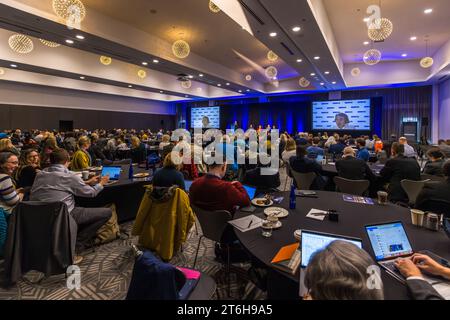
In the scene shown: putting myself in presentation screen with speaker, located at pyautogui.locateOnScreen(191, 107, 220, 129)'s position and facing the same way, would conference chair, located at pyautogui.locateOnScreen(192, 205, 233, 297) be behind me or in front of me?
in front

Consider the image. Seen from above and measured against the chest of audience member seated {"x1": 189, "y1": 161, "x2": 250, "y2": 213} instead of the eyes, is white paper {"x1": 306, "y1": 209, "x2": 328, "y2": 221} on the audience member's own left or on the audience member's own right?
on the audience member's own right

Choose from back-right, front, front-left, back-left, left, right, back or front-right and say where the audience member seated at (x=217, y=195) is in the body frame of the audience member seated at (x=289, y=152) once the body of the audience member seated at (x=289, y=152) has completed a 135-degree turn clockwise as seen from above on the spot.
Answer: front-right

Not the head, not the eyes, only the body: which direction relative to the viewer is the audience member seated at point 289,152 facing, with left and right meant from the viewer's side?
facing away from the viewer

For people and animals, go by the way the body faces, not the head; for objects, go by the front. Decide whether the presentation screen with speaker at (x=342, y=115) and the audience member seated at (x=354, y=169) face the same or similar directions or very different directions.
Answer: very different directions

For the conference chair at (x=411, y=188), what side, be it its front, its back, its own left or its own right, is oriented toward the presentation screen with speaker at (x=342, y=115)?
front

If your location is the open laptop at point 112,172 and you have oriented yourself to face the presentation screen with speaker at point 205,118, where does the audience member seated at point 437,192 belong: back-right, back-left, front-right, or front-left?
back-right

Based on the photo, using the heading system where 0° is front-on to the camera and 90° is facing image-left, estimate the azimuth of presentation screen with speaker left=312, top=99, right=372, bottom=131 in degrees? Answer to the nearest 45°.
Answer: approximately 0°

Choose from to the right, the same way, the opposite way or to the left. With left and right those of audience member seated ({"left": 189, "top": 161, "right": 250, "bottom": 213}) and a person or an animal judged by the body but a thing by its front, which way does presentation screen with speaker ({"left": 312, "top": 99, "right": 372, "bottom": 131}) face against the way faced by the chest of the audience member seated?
the opposite way

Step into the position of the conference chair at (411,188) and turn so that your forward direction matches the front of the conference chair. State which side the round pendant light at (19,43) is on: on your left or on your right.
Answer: on your left

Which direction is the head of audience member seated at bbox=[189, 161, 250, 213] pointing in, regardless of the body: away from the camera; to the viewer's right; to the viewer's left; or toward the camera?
away from the camera

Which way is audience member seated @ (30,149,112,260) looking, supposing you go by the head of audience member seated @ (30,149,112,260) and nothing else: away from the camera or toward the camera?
away from the camera

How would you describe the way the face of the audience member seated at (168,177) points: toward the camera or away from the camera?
away from the camera

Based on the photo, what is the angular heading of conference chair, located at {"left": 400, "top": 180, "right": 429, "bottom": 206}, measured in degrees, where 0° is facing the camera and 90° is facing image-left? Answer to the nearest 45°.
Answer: approximately 180°

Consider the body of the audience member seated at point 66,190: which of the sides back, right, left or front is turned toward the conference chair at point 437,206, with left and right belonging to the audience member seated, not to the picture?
right

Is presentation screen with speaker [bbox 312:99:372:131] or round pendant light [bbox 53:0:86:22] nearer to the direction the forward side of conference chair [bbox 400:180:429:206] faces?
the presentation screen with speaker

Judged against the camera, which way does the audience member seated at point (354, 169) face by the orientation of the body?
away from the camera
